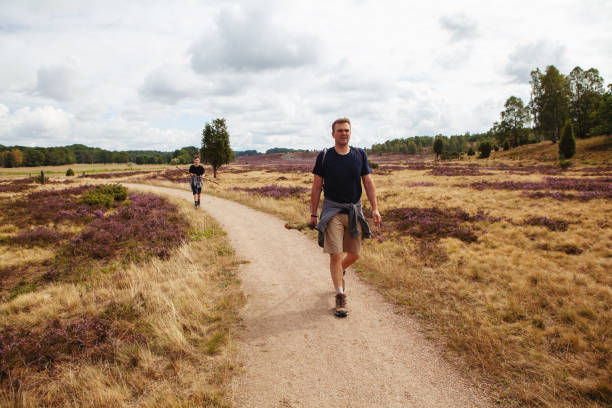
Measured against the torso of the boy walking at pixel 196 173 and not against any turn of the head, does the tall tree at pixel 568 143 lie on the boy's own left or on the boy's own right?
on the boy's own left

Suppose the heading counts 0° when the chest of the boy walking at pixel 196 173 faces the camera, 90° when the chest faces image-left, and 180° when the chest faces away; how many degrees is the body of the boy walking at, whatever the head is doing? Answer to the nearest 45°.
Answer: approximately 0°

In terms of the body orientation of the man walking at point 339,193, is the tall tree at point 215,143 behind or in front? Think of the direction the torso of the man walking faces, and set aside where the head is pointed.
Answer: behind

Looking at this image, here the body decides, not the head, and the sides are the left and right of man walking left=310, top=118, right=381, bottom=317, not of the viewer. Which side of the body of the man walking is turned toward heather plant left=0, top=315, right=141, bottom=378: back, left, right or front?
right

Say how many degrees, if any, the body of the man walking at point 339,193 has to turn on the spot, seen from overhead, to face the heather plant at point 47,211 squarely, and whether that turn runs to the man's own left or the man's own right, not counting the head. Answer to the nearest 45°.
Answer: approximately 135° to the man's own right

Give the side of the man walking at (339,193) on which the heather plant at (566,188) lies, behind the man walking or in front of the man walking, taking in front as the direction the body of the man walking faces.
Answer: behind

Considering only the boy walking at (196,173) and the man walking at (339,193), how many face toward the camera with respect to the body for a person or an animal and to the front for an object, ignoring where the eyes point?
2

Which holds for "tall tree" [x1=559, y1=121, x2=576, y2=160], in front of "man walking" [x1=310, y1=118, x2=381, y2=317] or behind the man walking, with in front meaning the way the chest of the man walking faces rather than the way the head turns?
behind

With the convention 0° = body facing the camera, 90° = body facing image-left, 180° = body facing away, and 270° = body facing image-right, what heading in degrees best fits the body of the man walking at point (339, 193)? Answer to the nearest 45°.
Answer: approximately 0°
